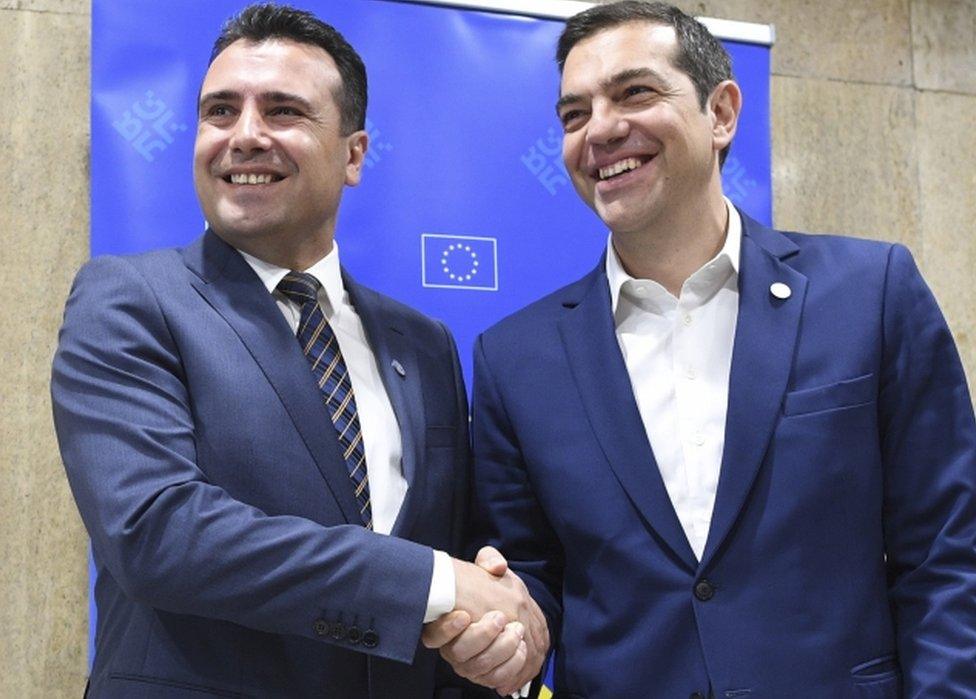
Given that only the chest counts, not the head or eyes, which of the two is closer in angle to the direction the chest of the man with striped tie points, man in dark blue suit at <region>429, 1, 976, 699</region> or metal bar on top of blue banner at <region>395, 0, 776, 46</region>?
the man in dark blue suit

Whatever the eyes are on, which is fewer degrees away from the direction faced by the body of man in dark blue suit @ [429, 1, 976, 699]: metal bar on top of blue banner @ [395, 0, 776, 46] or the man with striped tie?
the man with striped tie

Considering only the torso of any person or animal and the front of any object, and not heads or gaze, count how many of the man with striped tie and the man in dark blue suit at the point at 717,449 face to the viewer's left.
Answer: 0

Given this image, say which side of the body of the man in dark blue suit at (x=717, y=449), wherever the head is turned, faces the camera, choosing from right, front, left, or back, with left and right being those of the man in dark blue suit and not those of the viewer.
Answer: front

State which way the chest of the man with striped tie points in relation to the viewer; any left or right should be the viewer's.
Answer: facing the viewer and to the right of the viewer

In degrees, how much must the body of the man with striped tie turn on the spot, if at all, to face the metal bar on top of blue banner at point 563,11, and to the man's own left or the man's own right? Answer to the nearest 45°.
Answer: approximately 90° to the man's own left

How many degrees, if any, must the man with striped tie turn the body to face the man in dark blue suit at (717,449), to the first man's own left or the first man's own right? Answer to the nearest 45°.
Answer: approximately 45° to the first man's own left

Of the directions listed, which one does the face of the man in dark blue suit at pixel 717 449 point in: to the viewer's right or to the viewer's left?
to the viewer's left

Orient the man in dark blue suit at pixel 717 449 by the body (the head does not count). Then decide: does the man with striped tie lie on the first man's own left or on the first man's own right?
on the first man's own right

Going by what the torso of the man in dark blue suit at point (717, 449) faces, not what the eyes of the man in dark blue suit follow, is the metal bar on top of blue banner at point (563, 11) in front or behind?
behind
